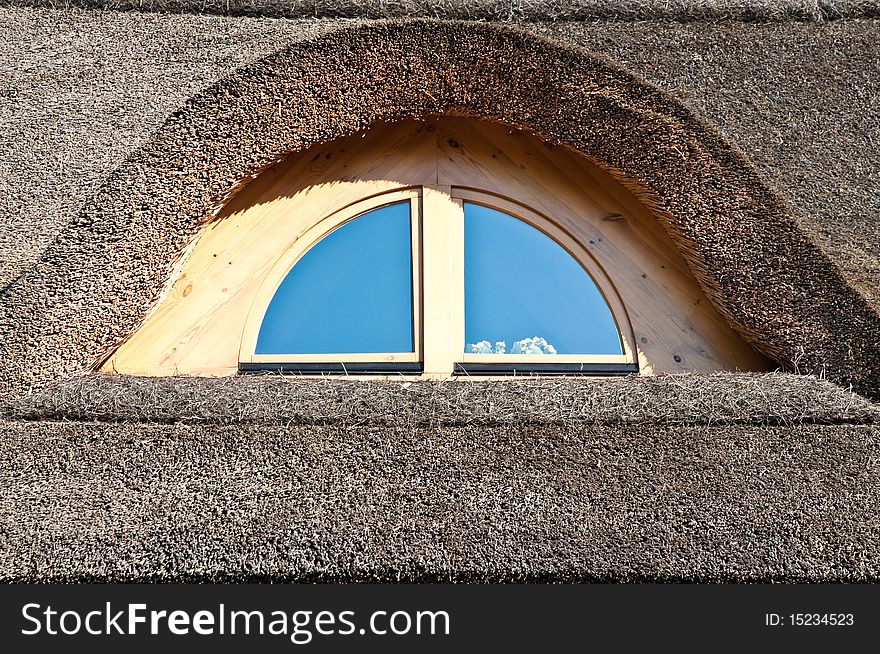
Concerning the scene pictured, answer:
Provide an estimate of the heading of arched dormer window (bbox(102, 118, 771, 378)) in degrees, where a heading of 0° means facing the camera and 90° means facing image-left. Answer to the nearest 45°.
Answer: approximately 0°
